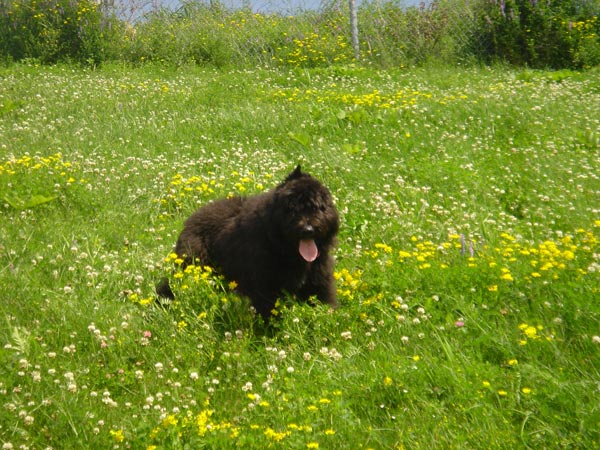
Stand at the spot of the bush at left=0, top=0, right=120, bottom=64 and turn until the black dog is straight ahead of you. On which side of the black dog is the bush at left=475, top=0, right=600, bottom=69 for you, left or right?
left

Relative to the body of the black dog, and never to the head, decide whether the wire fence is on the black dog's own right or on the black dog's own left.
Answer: on the black dog's own left

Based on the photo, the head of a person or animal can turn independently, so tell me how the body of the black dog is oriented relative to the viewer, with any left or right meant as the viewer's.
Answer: facing the viewer and to the right of the viewer

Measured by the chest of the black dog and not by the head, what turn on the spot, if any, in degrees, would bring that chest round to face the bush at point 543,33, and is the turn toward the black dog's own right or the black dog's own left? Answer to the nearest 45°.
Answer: approximately 90° to the black dog's own left

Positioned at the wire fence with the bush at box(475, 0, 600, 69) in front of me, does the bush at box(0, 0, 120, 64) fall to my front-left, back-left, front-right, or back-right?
back-right

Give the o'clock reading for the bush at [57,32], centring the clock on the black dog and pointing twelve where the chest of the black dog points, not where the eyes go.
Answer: The bush is roughly at 7 o'clock from the black dog.
